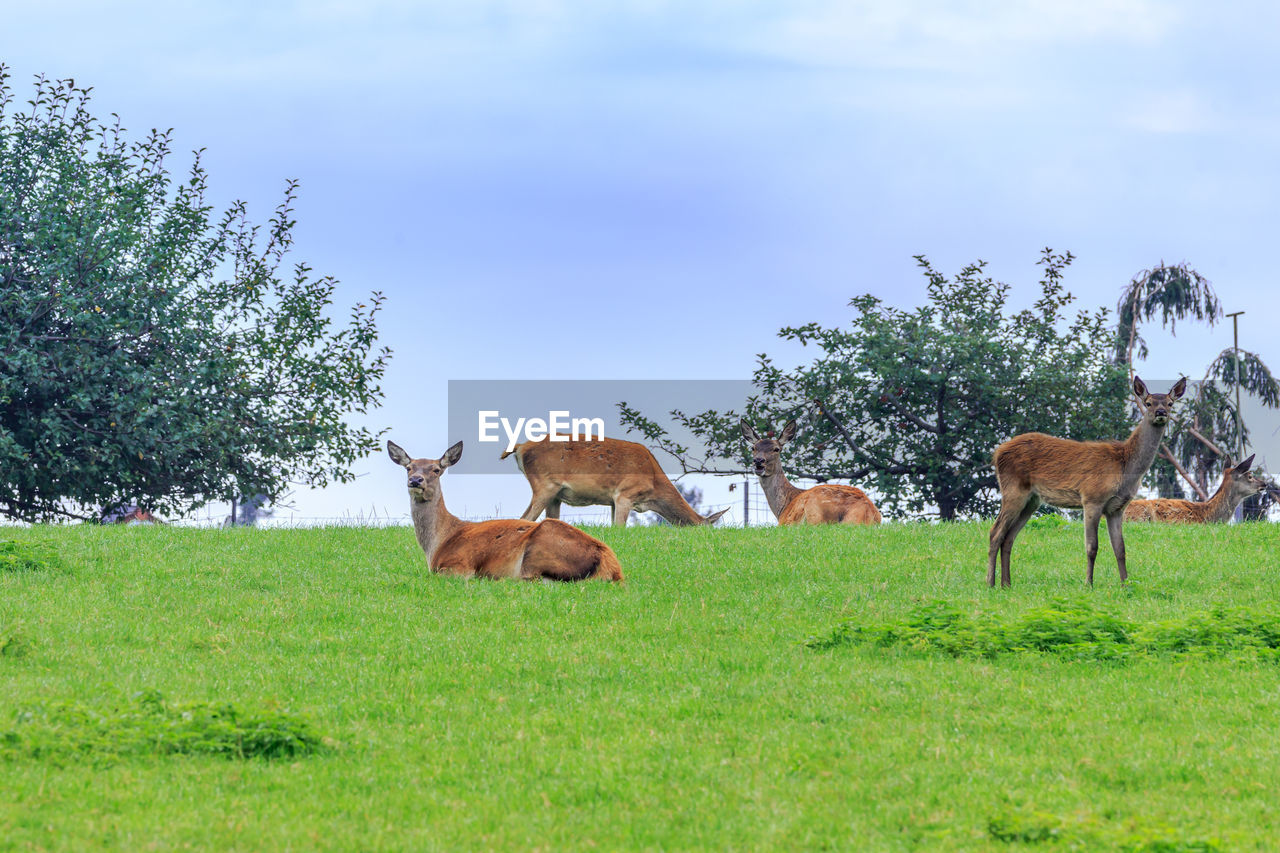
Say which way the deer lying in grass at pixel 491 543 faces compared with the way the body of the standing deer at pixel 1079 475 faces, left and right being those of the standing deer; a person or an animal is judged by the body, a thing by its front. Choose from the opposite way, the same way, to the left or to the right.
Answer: the opposite way

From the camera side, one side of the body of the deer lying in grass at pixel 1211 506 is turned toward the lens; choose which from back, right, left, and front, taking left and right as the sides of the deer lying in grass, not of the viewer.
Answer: right

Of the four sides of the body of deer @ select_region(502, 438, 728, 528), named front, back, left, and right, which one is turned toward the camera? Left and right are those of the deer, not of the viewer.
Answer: right

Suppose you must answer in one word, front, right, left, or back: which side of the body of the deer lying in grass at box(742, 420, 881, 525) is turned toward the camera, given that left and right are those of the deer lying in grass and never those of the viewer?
left

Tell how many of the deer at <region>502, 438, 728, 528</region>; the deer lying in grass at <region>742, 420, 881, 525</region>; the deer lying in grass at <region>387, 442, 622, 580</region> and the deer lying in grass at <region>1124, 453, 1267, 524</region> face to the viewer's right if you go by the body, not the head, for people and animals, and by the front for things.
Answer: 2

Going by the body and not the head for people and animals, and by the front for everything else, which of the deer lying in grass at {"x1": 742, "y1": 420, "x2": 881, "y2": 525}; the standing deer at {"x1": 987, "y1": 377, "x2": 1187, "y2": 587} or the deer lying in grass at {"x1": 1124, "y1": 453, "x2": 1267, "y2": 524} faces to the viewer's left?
the deer lying in grass at {"x1": 742, "y1": 420, "x2": 881, "y2": 525}

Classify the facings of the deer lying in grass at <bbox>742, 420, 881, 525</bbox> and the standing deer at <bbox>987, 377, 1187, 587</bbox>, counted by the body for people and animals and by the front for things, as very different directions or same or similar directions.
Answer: very different directions

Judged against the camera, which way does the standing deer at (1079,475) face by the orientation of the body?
to the viewer's right

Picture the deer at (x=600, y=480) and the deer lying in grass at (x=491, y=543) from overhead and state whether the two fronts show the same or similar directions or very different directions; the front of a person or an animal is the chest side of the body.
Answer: very different directions

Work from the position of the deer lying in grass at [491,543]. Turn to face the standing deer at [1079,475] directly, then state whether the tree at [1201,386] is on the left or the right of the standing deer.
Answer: left

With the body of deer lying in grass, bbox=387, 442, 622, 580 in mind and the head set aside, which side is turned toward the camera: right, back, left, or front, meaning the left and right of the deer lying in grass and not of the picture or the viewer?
left

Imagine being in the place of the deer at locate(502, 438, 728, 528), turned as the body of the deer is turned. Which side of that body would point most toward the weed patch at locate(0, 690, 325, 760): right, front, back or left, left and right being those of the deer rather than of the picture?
right
